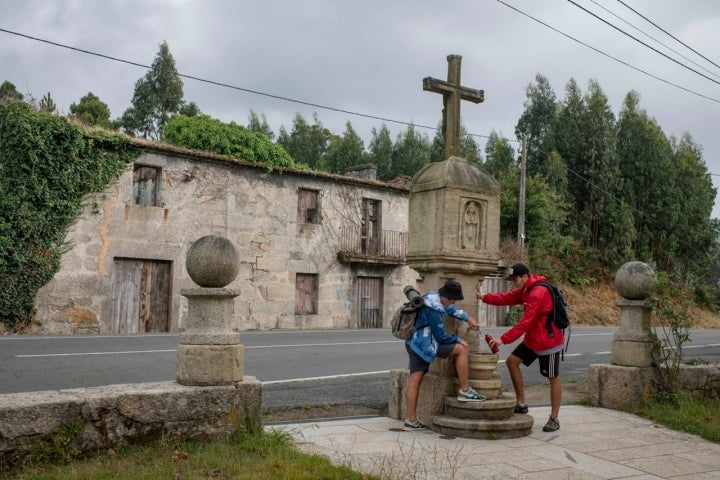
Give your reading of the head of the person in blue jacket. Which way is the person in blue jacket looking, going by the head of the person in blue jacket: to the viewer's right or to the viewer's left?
to the viewer's right

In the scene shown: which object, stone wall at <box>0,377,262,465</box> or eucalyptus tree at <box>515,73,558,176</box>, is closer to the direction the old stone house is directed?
the stone wall

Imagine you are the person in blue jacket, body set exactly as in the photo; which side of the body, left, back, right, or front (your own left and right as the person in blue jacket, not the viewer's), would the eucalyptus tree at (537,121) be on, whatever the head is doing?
left

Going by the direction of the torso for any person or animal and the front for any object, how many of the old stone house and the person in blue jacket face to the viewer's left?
0

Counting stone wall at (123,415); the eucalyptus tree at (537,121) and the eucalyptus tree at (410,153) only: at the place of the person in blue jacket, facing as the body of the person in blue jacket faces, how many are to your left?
2

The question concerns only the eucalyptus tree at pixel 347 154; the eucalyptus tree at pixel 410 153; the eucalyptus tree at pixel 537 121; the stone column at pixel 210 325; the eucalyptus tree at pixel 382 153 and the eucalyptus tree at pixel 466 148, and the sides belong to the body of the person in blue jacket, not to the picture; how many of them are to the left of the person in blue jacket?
5

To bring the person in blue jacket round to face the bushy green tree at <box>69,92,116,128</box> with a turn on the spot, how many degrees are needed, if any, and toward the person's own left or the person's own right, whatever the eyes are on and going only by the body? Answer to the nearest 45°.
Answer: approximately 135° to the person's own left

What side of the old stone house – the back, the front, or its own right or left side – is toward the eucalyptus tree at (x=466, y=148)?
left

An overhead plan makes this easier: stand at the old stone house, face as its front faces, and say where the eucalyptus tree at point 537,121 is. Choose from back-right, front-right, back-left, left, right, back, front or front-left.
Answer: left

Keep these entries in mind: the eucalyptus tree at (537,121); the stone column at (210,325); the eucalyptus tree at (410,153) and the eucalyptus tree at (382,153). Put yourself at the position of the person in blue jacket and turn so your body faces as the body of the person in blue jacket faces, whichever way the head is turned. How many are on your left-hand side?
3

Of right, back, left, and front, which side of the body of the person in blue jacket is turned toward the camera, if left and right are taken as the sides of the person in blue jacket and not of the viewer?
right

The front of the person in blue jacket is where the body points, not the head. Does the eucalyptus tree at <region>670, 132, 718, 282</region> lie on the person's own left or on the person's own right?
on the person's own left

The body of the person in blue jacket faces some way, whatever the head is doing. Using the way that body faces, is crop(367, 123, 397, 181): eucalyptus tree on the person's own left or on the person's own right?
on the person's own left

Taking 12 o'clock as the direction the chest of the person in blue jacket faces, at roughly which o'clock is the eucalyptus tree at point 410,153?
The eucalyptus tree is roughly at 9 o'clock from the person in blue jacket.

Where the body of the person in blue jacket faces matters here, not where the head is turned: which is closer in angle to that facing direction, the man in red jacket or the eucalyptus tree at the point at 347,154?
the man in red jacket
